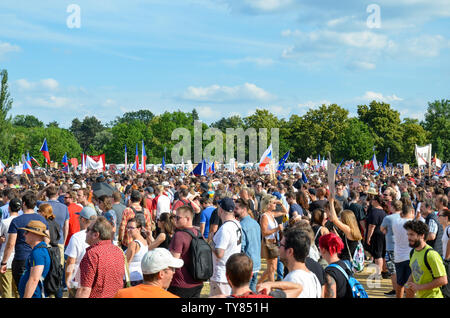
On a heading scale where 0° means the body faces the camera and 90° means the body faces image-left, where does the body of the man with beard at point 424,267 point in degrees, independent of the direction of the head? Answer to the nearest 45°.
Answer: approximately 45°
